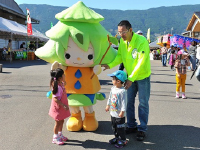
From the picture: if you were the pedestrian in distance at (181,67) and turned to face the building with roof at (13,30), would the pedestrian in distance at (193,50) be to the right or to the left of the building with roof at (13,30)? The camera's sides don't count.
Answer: right

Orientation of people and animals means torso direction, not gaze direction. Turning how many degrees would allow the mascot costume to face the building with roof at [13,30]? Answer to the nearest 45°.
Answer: approximately 180°

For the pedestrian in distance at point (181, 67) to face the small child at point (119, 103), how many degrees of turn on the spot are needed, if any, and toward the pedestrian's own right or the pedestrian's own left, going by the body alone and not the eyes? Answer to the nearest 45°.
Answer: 0° — they already face them

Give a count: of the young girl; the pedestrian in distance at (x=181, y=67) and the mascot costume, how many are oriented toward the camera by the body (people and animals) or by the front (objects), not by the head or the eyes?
2

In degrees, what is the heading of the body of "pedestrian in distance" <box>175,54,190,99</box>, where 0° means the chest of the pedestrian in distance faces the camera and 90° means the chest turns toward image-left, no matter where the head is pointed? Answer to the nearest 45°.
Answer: approximately 0°

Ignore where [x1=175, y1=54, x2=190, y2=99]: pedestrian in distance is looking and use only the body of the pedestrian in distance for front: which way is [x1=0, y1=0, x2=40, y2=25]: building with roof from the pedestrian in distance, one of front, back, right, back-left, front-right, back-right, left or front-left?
back-right

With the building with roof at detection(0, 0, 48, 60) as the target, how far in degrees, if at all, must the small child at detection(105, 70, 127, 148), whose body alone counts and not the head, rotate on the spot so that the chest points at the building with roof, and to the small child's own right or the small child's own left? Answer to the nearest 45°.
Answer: approximately 90° to the small child's own right

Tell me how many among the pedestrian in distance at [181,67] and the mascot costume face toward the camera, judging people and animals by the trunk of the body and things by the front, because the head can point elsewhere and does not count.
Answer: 2

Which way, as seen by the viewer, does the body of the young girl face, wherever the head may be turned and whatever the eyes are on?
to the viewer's right
